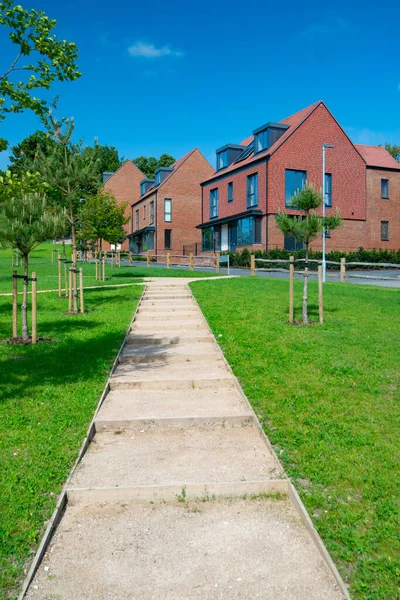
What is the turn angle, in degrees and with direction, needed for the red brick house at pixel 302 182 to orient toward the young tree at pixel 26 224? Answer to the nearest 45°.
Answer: approximately 45° to its left

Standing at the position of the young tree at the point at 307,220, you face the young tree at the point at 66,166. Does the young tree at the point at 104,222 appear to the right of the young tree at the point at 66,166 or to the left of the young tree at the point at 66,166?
right

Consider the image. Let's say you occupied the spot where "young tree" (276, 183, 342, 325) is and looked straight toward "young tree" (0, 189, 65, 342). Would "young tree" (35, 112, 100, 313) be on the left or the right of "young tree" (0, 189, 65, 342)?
right

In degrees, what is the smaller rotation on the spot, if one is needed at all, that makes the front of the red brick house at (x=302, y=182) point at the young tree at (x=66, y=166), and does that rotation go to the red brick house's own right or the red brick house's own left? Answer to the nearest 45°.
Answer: approximately 45° to the red brick house's own left

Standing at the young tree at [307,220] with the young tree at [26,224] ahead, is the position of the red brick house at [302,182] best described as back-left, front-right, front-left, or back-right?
back-right

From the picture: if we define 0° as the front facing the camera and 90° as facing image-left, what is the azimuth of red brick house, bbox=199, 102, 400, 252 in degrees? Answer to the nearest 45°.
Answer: approximately 45°

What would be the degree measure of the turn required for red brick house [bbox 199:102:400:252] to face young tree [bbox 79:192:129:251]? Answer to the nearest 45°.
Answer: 0° — it already faces it

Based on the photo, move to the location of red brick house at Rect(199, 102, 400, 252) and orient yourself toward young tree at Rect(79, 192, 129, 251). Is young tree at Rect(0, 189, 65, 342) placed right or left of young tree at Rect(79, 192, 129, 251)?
left
